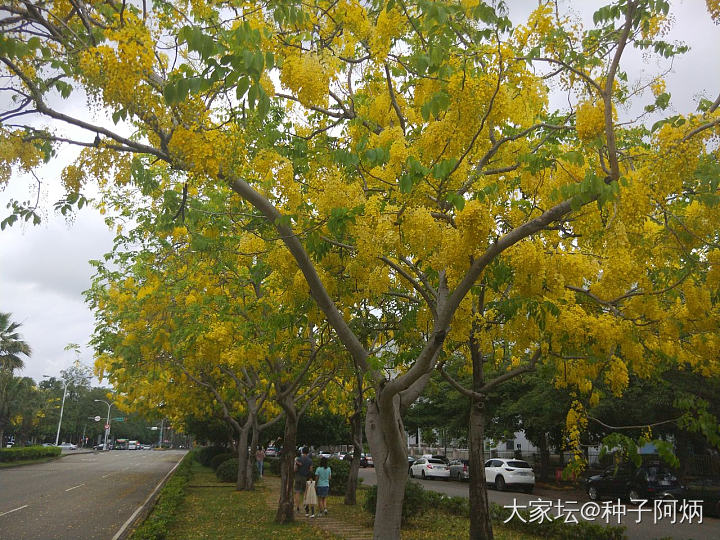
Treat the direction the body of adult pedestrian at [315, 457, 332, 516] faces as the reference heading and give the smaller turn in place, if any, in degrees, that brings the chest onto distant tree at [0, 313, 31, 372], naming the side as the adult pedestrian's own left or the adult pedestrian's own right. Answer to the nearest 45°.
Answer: approximately 45° to the adult pedestrian's own left

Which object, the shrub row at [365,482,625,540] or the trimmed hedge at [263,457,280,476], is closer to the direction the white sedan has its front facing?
the trimmed hedge

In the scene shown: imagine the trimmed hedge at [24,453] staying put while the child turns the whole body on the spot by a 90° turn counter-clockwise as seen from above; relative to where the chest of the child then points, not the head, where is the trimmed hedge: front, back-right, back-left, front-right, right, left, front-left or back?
front-right

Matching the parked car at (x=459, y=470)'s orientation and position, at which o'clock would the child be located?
The child is roughly at 8 o'clock from the parked car.

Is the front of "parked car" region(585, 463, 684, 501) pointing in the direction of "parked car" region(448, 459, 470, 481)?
yes

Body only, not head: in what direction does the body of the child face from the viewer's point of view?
away from the camera

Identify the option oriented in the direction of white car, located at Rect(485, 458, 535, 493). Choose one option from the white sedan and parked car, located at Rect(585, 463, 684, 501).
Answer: the parked car

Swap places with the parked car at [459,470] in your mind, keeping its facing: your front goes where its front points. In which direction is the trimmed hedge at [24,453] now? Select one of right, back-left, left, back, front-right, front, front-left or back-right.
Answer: front-left

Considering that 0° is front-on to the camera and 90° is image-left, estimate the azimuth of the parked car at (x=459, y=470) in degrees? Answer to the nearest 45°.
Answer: approximately 135°

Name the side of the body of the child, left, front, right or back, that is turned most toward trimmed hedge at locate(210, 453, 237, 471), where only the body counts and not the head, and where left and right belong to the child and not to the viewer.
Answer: front

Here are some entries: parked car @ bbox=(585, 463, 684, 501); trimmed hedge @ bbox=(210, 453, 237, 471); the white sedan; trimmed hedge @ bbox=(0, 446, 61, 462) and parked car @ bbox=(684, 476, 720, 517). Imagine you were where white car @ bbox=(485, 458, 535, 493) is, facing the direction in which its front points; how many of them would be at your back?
2

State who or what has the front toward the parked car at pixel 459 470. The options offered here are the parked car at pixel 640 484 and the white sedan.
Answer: the parked car at pixel 640 484

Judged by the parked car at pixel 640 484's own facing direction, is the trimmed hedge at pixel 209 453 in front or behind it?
in front

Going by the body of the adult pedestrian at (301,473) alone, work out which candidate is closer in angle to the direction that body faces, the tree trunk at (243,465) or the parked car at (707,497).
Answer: the tree trunk

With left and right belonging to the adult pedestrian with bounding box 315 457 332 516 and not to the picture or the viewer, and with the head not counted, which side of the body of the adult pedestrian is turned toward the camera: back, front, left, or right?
back

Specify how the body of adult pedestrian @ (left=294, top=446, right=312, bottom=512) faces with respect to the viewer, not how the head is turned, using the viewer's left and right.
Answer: facing away from the viewer

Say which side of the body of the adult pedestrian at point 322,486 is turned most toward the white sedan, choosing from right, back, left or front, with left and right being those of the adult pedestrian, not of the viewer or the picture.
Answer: front

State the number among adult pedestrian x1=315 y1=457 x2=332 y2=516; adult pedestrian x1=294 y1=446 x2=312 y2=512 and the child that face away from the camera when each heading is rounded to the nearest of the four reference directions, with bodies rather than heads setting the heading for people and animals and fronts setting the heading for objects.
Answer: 3

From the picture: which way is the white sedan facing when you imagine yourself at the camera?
facing away from the viewer and to the left of the viewer
